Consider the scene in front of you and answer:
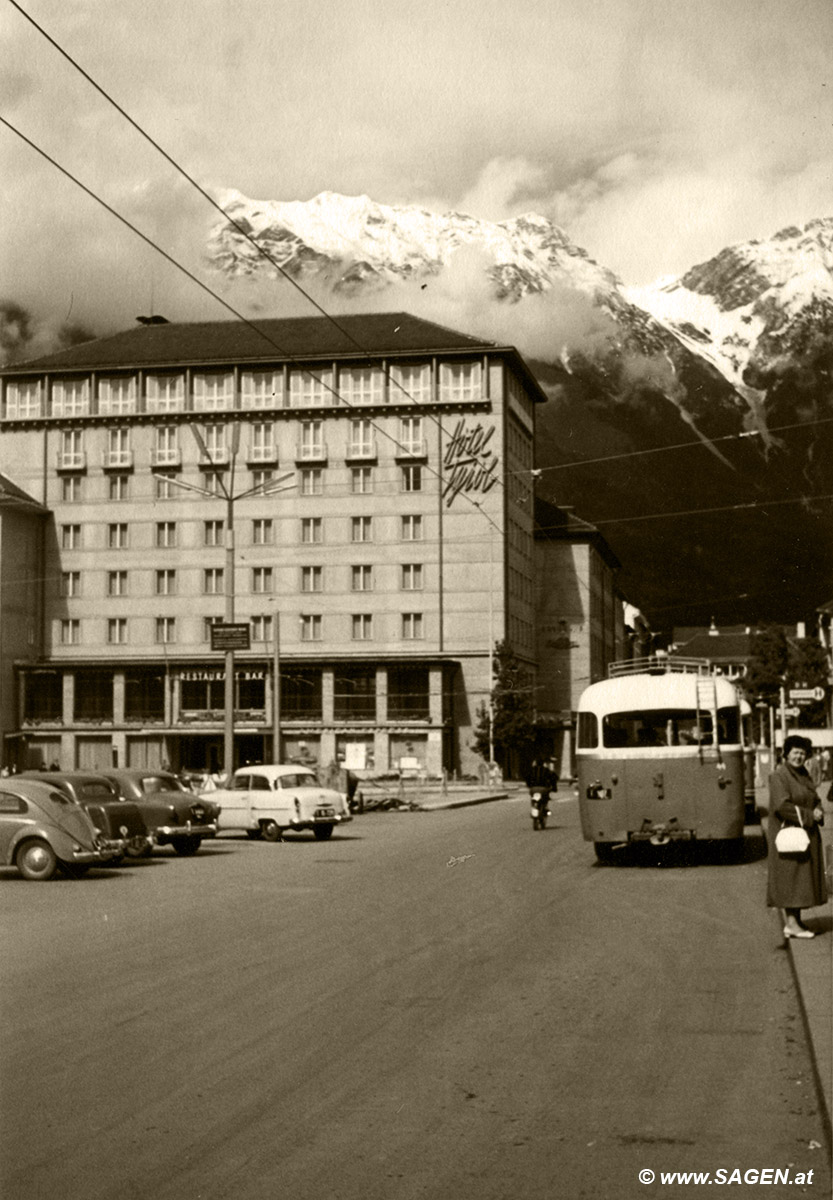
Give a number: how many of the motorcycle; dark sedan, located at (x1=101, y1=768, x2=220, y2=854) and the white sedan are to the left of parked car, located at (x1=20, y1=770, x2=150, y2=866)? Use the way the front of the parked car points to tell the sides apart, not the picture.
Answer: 0

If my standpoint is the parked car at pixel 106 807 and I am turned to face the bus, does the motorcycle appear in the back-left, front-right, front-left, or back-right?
front-left

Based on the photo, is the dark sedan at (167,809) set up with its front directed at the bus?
no

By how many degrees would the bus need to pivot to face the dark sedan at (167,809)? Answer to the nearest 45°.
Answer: approximately 45° to its left

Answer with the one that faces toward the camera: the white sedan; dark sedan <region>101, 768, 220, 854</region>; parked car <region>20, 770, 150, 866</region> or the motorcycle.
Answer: the motorcycle

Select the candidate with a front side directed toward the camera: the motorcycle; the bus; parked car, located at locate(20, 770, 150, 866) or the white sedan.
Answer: the motorcycle

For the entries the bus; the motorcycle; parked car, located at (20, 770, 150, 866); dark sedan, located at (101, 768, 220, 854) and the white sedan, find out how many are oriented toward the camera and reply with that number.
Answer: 1

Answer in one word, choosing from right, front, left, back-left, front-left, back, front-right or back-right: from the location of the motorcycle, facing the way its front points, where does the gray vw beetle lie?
front-right

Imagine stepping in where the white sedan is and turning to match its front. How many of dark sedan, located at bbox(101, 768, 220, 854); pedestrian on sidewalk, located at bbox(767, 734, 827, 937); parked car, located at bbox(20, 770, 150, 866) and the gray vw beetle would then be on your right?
0

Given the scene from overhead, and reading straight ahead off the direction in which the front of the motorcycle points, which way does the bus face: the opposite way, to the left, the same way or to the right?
the opposite way

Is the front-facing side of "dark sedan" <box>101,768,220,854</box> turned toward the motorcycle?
no

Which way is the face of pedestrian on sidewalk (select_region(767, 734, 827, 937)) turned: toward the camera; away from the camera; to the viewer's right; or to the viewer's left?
toward the camera

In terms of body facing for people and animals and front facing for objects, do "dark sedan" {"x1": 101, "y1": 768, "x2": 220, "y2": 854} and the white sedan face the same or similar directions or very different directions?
same or similar directions

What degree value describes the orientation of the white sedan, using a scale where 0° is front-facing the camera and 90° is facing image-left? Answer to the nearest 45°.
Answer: approximately 135°

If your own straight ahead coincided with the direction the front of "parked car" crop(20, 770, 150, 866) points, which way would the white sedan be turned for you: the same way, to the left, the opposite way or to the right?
the same way

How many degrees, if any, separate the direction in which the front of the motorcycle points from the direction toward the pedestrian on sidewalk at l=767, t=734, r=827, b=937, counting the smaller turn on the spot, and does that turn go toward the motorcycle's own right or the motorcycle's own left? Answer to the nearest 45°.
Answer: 0° — it already faces them

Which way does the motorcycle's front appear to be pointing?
toward the camera

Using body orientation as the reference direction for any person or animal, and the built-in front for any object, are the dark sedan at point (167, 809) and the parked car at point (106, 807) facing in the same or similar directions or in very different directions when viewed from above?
same or similar directions
